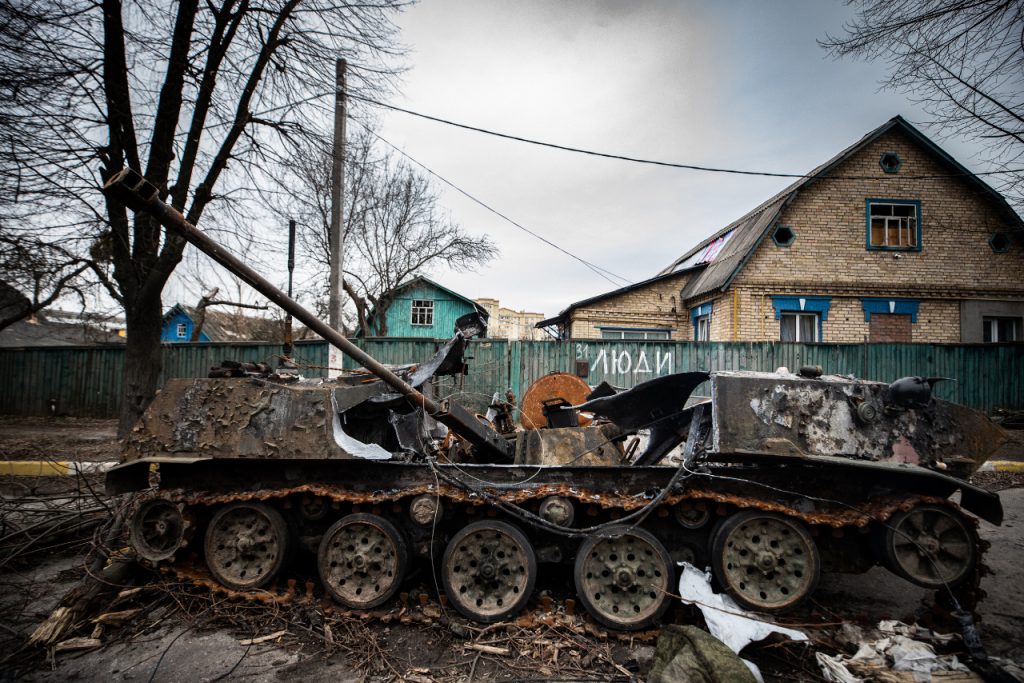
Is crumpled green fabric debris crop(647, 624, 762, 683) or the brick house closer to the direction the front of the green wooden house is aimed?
the crumpled green fabric debris

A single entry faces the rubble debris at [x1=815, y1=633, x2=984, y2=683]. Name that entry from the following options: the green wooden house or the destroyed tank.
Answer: the green wooden house

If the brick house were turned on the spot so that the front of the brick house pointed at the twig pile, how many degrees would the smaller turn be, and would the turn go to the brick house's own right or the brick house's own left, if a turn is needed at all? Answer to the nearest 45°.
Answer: approximately 45° to the brick house's own right

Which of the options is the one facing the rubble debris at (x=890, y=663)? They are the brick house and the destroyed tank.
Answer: the brick house

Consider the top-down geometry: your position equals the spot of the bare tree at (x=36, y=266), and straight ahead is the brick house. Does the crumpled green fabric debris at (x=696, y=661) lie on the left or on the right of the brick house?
right

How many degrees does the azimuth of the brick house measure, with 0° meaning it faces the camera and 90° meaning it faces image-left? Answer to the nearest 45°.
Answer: approximately 0°

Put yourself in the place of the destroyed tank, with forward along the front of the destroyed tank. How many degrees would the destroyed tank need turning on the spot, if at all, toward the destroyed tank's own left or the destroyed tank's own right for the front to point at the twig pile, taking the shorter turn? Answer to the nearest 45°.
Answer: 0° — it already faces it

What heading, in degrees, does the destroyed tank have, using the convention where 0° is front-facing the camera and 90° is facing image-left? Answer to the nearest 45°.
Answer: approximately 90°

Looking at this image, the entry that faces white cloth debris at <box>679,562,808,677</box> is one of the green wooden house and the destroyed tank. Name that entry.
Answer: the green wooden house

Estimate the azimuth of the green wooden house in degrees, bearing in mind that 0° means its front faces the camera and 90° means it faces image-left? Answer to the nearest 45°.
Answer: approximately 0°

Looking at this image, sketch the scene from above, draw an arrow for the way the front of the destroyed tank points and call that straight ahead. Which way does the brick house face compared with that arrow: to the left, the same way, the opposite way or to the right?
to the left

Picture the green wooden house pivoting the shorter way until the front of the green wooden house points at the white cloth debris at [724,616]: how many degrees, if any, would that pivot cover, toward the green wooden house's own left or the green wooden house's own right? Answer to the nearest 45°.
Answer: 0° — it already faces it

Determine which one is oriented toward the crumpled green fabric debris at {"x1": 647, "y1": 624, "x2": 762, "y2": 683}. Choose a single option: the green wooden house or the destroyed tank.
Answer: the green wooden house
